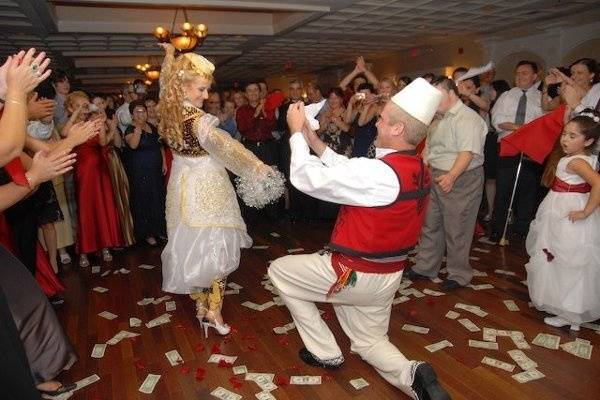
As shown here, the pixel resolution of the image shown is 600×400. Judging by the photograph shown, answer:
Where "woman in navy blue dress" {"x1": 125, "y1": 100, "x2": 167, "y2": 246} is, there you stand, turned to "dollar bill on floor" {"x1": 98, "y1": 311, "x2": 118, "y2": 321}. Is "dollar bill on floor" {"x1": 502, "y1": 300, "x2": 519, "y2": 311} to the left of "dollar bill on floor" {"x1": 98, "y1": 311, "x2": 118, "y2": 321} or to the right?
left

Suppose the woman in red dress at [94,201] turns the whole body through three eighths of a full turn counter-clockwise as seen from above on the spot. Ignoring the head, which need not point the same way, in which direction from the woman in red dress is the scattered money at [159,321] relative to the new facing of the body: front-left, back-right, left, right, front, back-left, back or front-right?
back

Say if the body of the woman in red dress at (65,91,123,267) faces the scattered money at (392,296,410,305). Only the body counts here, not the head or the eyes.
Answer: yes

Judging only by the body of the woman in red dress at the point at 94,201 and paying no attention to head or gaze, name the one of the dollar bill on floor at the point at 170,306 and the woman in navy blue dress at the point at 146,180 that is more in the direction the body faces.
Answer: the dollar bill on floor

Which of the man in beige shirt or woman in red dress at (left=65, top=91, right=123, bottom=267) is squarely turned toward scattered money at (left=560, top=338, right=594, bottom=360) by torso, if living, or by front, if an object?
the woman in red dress

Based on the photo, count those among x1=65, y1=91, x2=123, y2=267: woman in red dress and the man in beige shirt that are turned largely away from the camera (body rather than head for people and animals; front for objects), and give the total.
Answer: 0

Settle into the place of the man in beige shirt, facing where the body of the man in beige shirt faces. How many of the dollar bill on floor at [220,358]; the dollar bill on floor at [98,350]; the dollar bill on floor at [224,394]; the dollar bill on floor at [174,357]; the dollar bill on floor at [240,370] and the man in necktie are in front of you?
5

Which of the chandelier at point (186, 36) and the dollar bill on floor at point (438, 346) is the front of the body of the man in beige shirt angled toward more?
the dollar bill on floor

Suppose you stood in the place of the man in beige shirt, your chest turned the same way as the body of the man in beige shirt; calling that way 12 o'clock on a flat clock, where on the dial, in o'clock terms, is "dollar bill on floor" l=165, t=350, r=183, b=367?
The dollar bill on floor is roughly at 12 o'clock from the man in beige shirt.

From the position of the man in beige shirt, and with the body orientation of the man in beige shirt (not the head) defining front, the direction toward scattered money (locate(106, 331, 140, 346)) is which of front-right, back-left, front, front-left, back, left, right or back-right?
front

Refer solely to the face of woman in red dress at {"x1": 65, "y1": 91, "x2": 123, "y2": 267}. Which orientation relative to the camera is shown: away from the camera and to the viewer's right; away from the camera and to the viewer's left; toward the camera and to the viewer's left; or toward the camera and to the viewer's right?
toward the camera and to the viewer's right

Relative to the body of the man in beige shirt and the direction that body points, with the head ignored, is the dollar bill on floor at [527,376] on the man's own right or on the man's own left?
on the man's own left

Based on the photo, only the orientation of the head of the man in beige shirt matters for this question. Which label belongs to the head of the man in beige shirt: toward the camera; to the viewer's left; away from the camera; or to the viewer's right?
to the viewer's left

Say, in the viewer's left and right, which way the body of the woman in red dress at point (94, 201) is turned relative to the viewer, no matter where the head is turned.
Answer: facing the viewer and to the right of the viewer

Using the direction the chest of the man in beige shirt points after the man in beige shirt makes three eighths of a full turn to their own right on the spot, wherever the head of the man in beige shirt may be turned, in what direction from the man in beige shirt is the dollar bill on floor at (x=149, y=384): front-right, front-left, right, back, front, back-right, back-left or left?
back-left

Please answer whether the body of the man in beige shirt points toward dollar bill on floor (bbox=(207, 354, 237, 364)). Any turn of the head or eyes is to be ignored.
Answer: yes

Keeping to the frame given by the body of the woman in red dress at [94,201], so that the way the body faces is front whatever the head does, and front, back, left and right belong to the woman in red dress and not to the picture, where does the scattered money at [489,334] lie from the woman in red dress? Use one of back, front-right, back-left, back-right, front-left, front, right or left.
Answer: front

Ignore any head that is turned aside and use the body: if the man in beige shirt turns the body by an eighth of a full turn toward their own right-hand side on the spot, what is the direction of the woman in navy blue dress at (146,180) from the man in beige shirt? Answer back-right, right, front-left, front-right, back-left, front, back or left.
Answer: front

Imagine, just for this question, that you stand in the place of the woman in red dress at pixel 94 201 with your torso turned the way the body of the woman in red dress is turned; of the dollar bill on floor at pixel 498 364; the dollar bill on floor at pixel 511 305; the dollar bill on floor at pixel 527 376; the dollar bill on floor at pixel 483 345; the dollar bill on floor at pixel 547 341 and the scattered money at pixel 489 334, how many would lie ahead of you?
6

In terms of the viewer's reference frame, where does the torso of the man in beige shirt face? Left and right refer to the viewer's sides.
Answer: facing the viewer and to the left of the viewer
